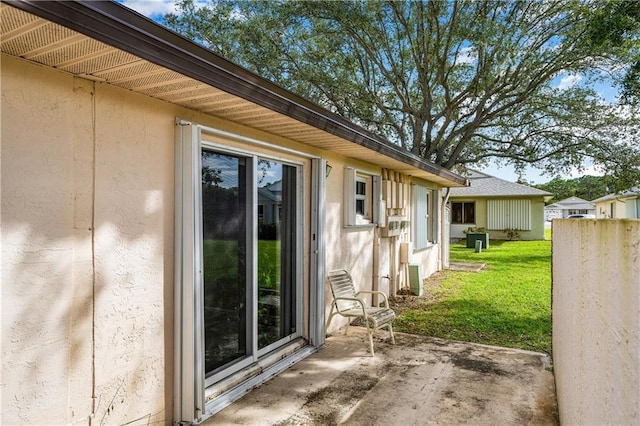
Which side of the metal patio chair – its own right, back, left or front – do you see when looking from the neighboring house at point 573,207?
left

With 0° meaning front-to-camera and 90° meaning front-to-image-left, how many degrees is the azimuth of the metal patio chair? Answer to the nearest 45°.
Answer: approximately 315°

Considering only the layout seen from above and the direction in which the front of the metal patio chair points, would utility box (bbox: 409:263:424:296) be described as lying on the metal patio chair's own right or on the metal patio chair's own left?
on the metal patio chair's own left

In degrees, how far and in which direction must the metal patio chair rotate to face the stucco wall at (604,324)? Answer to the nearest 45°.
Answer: approximately 45° to its right

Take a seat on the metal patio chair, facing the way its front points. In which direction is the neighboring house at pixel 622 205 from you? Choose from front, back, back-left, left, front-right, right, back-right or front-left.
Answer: left

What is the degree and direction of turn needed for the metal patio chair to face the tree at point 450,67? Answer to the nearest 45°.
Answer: approximately 135° to its left
